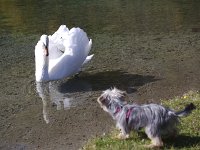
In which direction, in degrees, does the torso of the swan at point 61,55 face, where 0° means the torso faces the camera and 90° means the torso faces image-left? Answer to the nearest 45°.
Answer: approximately 45°

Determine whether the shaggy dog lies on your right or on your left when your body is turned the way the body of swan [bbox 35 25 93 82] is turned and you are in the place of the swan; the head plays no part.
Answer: on your left
